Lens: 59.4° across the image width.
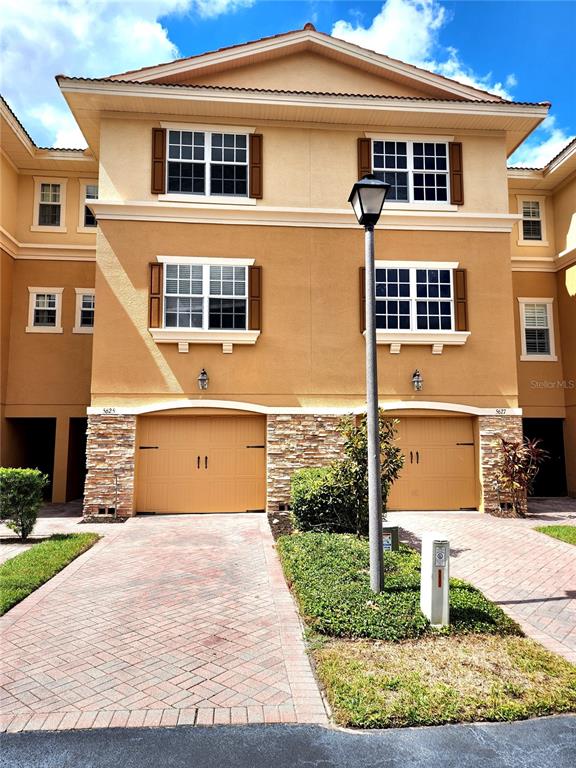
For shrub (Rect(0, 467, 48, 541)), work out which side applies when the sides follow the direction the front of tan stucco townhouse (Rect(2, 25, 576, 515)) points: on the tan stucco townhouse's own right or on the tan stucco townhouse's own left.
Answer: on the tan stucco townhouse's own right

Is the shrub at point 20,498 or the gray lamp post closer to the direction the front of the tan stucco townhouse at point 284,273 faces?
the gray lamp post

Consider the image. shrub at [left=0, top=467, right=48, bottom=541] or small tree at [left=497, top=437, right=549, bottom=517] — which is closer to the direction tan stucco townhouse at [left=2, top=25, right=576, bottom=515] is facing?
the shrub

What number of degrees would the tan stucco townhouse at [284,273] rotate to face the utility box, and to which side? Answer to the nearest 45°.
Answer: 0° — it already faces it

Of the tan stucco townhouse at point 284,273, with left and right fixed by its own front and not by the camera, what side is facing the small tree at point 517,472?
left

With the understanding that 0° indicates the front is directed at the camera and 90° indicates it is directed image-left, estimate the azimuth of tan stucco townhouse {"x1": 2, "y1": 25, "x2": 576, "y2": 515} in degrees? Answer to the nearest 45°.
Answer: approximately 0°

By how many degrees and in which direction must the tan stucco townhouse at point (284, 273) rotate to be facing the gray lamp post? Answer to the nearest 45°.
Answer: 0° — it already faces it

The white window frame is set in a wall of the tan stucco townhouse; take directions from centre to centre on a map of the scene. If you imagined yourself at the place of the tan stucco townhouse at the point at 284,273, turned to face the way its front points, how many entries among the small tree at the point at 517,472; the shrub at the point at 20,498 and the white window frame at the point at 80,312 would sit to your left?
1
